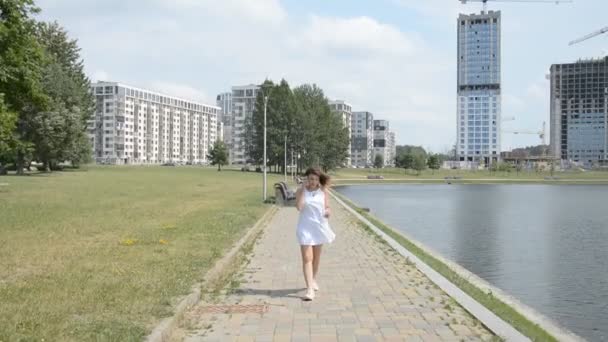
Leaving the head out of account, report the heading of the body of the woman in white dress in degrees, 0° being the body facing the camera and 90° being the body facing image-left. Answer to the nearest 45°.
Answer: approximately 0°

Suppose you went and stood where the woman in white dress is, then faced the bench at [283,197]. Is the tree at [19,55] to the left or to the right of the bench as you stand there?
left

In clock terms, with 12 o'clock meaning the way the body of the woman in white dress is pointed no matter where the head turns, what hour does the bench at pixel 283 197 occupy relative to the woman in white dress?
The bench is roughly at 6 o'clock from the woman in white dress.

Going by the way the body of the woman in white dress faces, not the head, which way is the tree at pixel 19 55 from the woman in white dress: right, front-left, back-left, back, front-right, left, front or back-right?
back-right

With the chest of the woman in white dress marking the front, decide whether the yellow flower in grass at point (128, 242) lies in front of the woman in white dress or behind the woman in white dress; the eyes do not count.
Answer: behind
